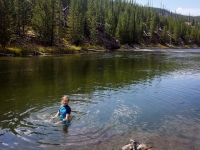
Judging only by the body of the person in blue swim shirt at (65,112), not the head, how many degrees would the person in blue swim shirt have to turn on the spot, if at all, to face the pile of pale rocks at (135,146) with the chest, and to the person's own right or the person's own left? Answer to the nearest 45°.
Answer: approximately 90° to the person's own left

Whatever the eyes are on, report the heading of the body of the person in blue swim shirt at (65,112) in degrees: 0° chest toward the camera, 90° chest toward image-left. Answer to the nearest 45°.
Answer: approximately 45°
